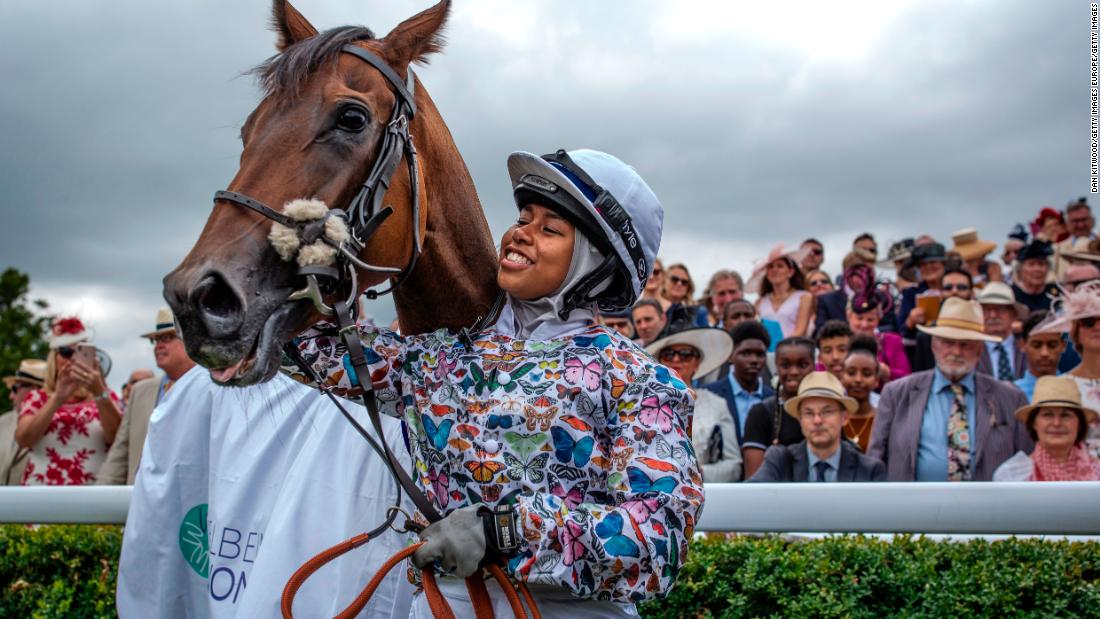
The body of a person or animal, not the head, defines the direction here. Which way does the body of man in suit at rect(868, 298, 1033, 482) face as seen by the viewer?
toward the camera

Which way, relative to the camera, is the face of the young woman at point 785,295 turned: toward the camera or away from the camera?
toward the camera

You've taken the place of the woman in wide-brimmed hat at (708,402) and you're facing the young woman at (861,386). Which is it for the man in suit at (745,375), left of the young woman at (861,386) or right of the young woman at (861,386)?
left

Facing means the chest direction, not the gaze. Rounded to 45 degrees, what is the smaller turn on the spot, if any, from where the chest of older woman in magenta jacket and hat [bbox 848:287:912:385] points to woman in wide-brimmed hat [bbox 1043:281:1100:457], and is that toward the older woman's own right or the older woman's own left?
approximately 90° to the older woman's own left

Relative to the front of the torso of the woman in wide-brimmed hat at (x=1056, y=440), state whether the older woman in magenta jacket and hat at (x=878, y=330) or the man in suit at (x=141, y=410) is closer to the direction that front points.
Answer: the man in suit

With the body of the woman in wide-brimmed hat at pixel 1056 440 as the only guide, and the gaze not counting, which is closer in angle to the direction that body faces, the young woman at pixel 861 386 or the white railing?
the white railing

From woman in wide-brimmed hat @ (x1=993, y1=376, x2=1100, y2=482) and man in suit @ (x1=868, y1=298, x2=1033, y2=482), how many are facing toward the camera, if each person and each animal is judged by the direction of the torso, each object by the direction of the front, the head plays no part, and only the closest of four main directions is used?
2

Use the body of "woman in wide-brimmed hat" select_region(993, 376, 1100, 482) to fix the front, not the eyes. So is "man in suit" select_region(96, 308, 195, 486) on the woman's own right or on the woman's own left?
on the woman's own right

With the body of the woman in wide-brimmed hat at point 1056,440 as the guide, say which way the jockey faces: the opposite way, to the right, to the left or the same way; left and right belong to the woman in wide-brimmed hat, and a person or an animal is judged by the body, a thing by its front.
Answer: the same way

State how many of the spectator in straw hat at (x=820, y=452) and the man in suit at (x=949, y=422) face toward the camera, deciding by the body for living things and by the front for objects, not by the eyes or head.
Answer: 2

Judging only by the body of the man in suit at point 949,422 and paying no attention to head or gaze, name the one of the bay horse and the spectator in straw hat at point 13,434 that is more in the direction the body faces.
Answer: the bay horse

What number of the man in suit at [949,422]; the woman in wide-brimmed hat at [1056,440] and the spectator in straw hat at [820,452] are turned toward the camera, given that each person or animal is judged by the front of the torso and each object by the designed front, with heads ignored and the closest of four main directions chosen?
3

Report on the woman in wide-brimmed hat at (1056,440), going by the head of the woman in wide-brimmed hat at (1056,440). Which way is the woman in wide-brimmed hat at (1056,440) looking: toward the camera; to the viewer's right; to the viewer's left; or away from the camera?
toward the camera

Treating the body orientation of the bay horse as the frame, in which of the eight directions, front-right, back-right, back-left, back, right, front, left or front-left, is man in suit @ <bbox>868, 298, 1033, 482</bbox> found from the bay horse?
back

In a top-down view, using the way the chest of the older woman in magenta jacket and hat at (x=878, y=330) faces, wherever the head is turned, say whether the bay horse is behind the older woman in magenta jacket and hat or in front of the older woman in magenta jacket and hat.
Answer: in front

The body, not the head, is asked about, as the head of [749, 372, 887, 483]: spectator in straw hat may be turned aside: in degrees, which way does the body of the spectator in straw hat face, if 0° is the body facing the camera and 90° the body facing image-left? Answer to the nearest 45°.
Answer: approximately 0°

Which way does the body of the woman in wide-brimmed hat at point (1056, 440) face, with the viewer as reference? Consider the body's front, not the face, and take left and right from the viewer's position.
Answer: facing the viewer

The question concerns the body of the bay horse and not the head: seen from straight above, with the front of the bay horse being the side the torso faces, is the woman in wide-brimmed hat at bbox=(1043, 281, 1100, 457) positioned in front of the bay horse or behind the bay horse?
behind
